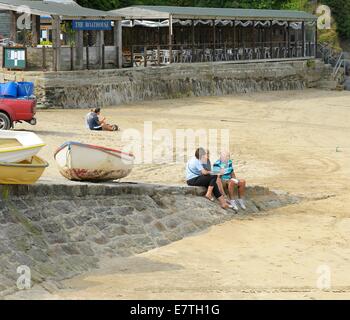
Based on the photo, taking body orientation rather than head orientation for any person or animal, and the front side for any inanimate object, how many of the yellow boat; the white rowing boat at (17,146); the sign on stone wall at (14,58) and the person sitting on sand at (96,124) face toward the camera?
1

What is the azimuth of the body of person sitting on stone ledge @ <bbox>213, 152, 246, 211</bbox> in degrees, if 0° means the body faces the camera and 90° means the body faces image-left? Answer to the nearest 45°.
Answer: approximately 315°

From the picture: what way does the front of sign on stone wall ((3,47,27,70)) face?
toward the camera

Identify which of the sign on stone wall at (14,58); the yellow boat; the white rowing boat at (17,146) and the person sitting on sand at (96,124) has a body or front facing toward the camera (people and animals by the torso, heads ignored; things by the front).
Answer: the sign on stone wall

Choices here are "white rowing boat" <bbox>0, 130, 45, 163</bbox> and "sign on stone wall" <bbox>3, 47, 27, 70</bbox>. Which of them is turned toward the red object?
the sign on stone wall

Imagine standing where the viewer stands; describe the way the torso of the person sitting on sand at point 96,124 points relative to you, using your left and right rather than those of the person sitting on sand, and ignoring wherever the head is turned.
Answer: facing to the right of the viewer

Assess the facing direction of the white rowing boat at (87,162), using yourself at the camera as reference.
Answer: facing the viewer and to the left of the viewer

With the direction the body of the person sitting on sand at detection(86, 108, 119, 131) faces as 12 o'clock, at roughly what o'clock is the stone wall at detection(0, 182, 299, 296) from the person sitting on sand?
The stone wall is roughly at 3 o'clock from the person sitting on sand.

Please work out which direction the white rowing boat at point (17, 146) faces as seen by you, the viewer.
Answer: facing to the right of the viewer

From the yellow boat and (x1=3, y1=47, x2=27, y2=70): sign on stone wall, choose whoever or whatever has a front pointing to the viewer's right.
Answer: the yellow boat

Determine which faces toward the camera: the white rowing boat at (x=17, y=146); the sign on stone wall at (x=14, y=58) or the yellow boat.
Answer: the sign on stone wall

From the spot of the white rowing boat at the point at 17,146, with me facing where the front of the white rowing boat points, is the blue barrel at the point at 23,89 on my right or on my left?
on my left

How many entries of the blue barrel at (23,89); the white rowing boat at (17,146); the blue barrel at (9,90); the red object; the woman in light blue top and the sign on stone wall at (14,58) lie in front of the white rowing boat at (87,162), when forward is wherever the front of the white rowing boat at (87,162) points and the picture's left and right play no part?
1

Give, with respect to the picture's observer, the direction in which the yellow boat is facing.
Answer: facing to the right of the viewer

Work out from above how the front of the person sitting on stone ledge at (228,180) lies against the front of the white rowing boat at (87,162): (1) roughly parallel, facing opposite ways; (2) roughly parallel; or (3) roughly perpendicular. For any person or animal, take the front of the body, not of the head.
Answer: roughly perpendicular

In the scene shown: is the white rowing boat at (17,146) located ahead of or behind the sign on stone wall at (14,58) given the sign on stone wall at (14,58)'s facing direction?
ahead

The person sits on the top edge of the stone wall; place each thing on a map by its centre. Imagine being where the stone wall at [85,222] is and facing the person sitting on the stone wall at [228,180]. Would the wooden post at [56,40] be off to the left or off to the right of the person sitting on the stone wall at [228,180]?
left
